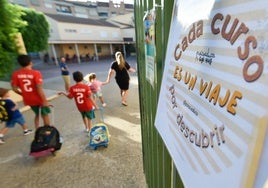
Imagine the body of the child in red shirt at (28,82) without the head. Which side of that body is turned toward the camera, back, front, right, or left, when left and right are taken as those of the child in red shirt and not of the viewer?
back

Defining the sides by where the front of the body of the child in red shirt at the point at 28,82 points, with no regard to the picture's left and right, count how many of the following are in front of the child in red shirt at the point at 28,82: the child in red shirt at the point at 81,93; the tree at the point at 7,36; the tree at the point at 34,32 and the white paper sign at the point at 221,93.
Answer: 2

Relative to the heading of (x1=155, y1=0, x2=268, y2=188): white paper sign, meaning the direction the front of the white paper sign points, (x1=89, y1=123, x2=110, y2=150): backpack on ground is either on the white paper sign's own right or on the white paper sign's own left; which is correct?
on the white paper sign's own right

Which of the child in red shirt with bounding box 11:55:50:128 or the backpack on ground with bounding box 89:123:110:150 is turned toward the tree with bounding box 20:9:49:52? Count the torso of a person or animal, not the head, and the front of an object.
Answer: the child in red shirt

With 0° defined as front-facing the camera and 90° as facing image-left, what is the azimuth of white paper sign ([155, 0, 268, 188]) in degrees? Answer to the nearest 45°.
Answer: approximately 45°

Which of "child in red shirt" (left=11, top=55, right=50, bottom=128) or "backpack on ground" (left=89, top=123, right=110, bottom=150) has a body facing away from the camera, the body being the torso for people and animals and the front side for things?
the child in red shirt

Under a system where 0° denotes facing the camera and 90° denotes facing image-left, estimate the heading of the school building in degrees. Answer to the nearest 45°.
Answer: approximately 315°

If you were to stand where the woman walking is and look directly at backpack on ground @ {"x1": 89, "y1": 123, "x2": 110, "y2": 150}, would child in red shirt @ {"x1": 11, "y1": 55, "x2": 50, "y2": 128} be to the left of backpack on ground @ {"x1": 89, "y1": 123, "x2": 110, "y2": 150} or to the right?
right

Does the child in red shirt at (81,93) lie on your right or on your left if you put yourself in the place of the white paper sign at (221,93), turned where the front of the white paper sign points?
on your right

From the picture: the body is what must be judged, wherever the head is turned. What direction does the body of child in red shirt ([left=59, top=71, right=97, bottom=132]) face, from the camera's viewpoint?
away from the camera

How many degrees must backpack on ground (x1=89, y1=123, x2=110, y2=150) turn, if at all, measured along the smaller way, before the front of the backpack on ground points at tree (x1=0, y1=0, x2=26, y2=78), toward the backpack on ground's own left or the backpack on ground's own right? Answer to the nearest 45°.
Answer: approximately 135° to the backpack on ground's own right

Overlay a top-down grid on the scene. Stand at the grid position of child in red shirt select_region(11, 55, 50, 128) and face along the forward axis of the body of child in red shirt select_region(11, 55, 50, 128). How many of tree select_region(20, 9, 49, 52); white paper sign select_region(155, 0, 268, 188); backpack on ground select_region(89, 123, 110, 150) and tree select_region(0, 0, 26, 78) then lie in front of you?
2

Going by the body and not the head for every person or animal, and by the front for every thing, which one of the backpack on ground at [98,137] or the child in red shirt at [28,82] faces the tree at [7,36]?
the child in red shirt

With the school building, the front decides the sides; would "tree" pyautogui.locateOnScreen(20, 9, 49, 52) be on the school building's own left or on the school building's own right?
on the school building's own right
